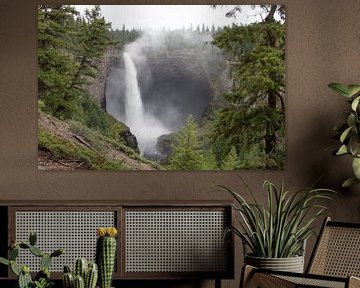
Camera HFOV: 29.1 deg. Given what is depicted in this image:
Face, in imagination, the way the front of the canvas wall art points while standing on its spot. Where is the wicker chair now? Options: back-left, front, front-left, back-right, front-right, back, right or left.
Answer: front-left

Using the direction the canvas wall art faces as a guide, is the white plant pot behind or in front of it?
in front

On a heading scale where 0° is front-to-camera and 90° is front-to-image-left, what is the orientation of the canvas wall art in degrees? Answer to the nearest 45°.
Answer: approximately 0°

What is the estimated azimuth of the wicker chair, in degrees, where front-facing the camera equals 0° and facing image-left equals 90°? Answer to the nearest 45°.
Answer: approximately 45°

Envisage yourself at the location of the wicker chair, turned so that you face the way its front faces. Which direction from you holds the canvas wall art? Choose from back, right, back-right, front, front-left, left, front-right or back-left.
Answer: right

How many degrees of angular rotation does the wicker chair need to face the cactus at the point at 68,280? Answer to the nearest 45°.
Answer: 0° — it already faces it

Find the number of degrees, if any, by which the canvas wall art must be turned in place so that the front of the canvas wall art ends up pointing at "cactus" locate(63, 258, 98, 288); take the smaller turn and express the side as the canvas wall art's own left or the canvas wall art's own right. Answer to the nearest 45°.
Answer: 0° — it already faces it

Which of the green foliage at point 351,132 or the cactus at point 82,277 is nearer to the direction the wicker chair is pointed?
the cactus

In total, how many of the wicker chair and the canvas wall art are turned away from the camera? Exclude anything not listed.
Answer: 0

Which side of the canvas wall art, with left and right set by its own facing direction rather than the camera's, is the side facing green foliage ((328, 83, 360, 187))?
left
